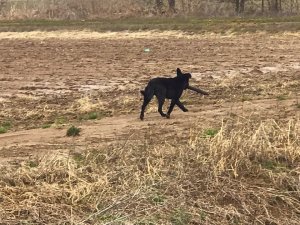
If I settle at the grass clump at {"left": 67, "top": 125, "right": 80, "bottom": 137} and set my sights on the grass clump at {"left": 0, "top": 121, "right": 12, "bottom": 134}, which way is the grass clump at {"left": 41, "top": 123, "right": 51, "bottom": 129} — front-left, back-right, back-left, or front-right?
front-right

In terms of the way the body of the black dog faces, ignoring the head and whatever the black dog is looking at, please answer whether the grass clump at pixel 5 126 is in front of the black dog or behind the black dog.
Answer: behind

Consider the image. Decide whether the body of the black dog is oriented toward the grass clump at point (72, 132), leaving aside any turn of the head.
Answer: no

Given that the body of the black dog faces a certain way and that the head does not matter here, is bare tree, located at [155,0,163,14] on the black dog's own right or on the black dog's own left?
on the black dog's own left

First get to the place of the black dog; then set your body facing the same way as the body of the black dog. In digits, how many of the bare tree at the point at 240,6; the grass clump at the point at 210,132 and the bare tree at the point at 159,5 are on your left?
2

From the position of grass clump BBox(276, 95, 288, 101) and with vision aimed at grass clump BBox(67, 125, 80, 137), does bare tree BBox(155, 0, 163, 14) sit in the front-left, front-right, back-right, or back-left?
back-right

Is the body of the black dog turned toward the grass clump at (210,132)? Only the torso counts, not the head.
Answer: no

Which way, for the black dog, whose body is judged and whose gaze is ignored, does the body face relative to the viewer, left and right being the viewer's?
facing to the right of the viewer

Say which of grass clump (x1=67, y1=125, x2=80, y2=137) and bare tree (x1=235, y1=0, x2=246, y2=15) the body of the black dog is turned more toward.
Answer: the bare tree

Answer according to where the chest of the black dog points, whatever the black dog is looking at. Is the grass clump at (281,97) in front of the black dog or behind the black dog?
in front

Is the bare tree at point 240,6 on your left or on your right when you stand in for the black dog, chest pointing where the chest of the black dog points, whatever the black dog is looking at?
on your left

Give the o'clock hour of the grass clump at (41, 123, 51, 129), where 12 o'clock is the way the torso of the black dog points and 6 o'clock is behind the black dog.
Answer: The grass clump is roughly at 6 o'clock from the black dog.

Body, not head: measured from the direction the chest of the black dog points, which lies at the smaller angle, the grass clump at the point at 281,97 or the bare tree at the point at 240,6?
the grass clump
